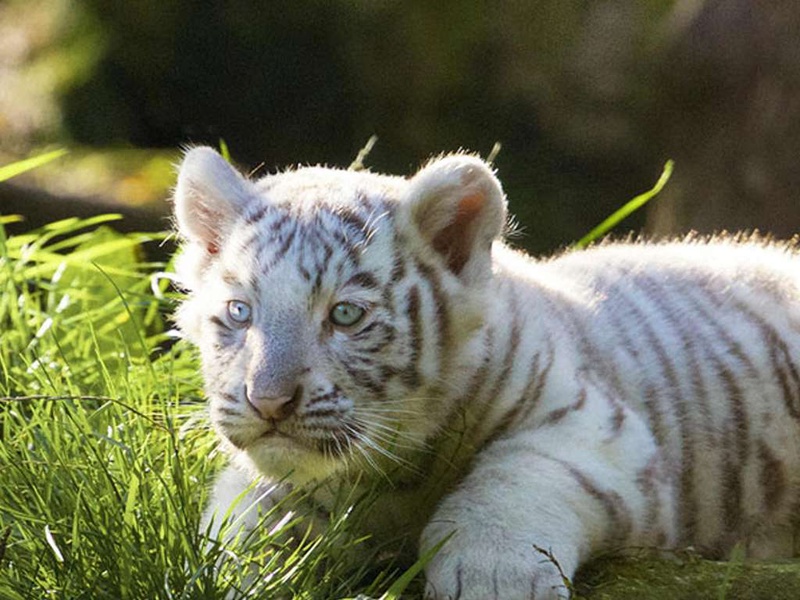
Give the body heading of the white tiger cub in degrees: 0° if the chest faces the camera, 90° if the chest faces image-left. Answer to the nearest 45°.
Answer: approximately 45°
